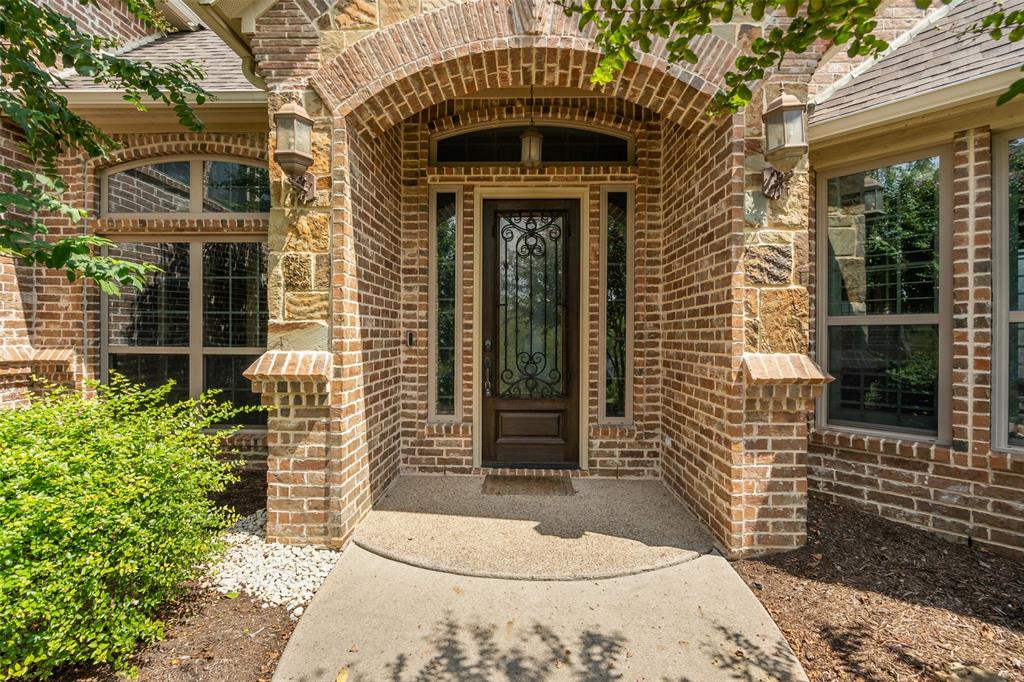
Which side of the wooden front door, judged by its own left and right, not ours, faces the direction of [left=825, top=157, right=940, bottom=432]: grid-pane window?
left

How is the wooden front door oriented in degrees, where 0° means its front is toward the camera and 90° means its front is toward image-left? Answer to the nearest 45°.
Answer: approximately 0°

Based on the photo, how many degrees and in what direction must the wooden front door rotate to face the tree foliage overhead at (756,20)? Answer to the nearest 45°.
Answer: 0° — it already faces it

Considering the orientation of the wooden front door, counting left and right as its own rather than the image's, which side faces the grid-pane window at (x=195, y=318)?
right

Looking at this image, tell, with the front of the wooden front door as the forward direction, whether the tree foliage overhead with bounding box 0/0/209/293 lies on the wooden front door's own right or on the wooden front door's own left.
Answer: on the wooden front door's own right

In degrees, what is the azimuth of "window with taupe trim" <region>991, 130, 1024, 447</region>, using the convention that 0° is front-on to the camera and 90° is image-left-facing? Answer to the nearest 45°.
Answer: approximately 45°

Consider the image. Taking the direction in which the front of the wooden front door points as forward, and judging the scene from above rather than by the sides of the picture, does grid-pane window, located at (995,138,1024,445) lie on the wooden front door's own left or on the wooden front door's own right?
on the wooden front door's own left

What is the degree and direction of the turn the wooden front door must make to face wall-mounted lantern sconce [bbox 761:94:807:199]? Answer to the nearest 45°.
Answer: approximately 45° to its left

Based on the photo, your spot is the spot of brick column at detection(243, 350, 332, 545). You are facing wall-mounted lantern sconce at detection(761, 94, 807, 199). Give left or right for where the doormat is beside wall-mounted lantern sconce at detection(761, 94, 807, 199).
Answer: left

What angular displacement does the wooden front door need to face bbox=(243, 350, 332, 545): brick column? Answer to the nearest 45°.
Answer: approximately 45° to its right
